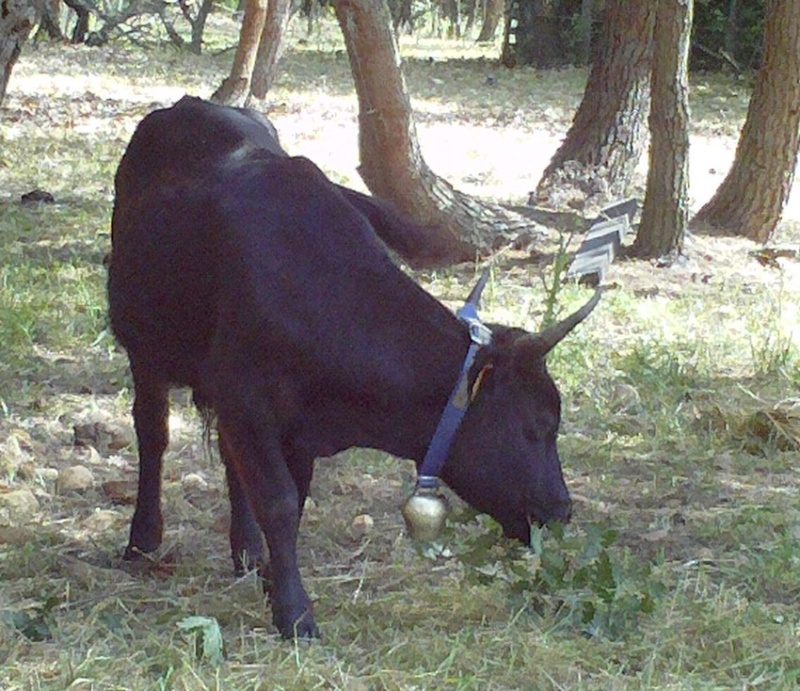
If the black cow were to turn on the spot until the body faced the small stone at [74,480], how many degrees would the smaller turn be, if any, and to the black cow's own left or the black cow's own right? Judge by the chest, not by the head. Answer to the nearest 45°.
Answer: approximately 180°

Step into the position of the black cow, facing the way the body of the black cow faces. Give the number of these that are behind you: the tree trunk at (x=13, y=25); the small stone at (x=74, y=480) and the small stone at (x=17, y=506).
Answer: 3

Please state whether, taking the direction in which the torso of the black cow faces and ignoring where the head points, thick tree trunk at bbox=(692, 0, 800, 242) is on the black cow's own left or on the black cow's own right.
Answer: on the black cow's own left

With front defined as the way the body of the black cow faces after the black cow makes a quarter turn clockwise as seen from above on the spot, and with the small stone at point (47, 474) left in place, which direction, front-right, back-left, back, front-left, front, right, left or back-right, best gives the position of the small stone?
right

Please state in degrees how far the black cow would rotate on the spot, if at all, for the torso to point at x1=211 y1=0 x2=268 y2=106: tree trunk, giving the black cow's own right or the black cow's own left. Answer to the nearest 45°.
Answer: approximately 135° to the black cow's own left

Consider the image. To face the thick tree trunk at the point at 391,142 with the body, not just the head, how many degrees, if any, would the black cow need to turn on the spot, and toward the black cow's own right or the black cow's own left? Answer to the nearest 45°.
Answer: approximately 135° to the black cow's own left

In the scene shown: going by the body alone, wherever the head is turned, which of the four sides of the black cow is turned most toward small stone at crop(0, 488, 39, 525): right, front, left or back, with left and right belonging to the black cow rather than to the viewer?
back

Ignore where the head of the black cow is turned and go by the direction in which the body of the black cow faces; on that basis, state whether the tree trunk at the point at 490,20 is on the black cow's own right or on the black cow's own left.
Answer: on the black cow's own left

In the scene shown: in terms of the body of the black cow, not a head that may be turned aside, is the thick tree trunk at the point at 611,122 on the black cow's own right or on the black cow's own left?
on the black cow's own left

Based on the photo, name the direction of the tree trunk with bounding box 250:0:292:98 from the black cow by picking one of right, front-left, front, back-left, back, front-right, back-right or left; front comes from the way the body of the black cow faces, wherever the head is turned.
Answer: back-left

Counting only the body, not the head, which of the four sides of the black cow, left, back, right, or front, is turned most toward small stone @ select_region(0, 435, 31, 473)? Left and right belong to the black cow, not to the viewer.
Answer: back

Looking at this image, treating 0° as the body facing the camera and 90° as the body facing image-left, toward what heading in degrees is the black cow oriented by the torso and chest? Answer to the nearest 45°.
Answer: approximately 315°

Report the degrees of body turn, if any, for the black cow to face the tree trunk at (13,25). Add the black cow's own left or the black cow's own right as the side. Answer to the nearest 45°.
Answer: approximately 180°
